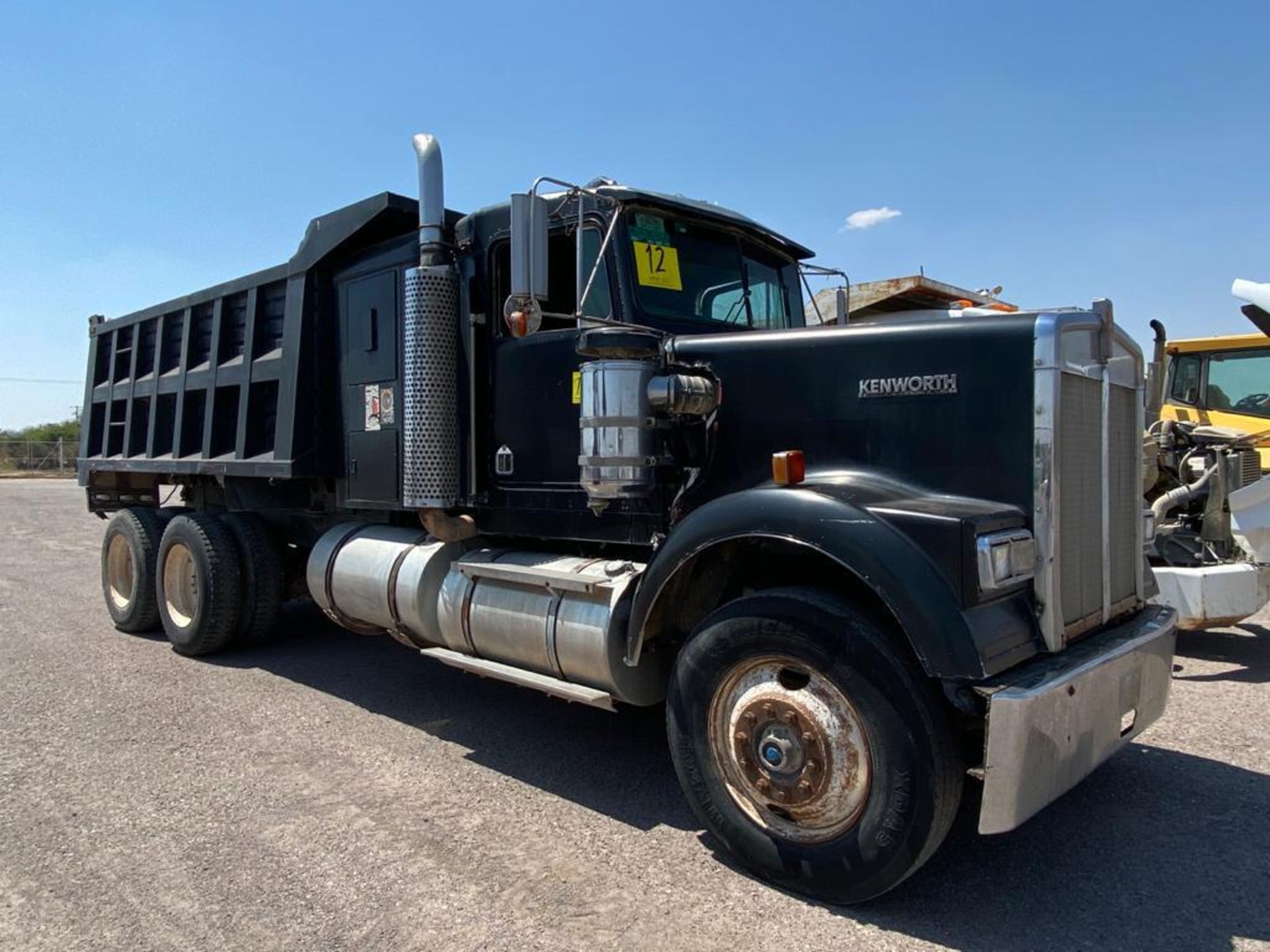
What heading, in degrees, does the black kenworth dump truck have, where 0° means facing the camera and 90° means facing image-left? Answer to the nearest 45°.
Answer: approximately 315°

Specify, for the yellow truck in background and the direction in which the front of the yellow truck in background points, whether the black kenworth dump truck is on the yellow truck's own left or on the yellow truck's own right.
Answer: on the yellow truck's own right

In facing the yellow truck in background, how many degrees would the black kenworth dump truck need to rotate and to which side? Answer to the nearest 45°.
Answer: approximately 90° to its left
